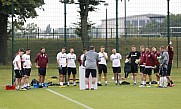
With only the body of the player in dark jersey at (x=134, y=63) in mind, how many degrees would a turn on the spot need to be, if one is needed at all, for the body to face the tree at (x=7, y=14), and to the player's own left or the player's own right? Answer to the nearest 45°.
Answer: approximately 135° to the player's own right

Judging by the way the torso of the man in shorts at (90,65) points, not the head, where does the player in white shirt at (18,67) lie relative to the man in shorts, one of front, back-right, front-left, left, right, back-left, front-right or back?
left

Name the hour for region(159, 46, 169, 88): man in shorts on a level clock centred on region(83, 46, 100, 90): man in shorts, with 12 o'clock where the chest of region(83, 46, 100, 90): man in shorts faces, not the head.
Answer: region(159, 46, 169, 88): man in shorts is roughly at 3 o'clock from region(83, 46, 100, 90): man in shorts.

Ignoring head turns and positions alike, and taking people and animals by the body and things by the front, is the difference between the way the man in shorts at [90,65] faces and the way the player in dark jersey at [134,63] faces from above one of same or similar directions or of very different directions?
very different directions

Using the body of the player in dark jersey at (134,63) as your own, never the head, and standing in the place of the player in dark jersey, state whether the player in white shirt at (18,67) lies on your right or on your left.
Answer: on your right

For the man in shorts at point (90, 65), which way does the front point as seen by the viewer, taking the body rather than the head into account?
away from the camera

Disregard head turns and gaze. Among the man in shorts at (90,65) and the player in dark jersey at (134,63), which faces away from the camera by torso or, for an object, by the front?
the man in shorts

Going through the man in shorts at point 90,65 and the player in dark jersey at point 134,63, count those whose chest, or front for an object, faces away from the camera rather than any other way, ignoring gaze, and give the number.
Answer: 1

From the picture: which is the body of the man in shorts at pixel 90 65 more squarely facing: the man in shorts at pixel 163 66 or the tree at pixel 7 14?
the tree

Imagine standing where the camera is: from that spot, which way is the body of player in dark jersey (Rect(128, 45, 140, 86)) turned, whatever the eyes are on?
toward the camera

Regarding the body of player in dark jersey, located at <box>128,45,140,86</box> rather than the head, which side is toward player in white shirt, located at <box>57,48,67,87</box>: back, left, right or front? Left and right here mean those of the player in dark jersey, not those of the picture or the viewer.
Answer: right
